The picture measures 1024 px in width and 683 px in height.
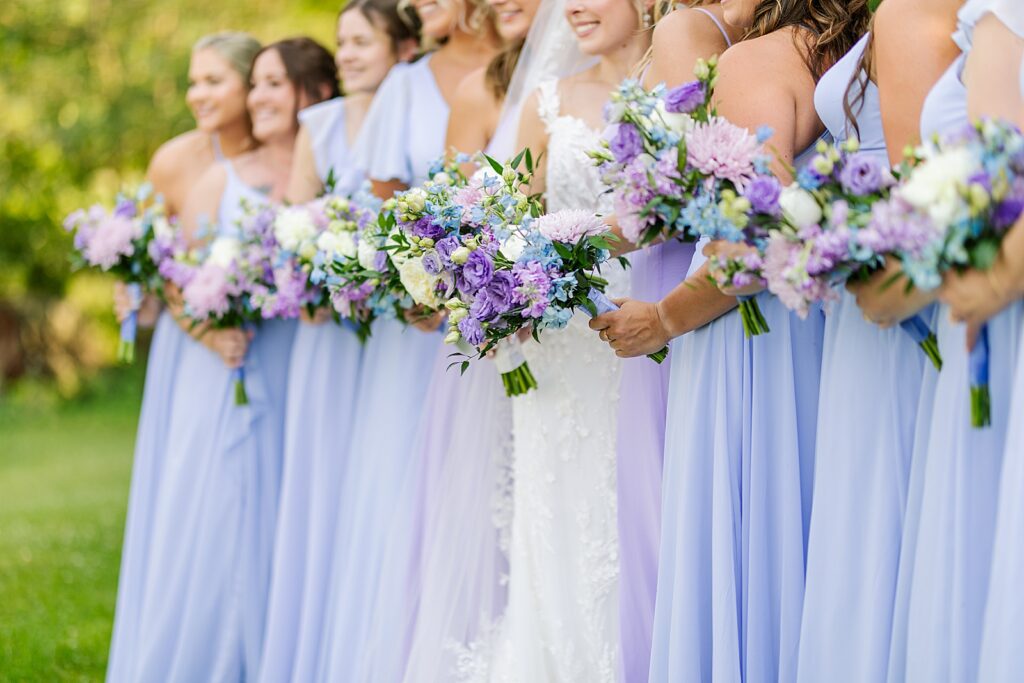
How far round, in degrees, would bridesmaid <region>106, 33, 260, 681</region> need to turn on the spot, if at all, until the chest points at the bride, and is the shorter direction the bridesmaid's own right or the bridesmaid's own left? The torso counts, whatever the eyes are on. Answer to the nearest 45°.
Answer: approximately 90° to the bridesmaid's own left

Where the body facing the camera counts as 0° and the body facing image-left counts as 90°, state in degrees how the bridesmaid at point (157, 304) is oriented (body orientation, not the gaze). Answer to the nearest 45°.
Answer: approximately 45°

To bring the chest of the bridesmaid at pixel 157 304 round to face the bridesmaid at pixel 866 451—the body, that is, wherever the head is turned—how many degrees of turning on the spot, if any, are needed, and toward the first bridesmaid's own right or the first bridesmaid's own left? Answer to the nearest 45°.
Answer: approximately 90° to the first bridesmaid's own left

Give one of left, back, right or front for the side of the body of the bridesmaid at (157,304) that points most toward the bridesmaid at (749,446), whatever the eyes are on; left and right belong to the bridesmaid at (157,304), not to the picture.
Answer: left
